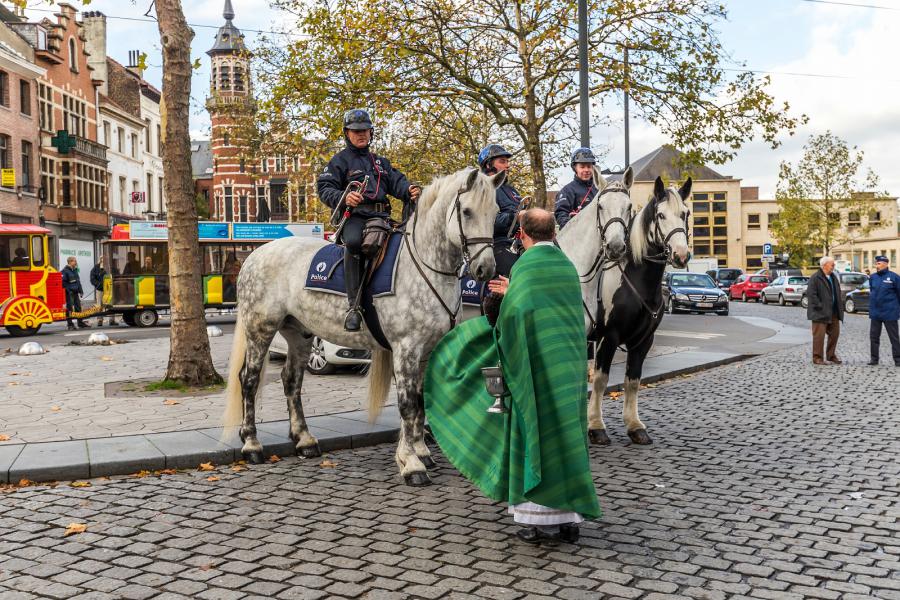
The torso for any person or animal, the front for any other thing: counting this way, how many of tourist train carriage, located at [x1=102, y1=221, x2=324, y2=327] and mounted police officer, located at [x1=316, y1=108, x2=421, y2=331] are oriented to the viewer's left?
1

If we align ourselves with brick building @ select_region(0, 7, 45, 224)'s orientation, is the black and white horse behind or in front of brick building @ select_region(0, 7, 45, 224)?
in front

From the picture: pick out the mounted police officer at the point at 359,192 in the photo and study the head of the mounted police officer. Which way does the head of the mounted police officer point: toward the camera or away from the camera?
toward the camera

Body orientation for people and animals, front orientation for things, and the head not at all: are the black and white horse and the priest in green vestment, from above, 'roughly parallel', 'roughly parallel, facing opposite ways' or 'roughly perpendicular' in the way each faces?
roughly parallel, facing opposite ways

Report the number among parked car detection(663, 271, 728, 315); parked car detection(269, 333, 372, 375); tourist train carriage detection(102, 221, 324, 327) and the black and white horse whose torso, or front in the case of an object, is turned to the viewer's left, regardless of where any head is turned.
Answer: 1

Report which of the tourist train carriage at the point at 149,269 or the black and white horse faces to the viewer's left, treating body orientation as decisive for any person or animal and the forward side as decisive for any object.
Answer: the tourist train carriage

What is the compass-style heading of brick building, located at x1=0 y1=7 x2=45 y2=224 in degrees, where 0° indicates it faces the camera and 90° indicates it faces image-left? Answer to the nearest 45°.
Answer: approximately 315°

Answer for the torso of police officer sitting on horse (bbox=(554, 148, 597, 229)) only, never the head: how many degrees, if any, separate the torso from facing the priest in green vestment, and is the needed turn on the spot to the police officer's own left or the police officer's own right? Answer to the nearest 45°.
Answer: approximately 45° to the police officer's own right

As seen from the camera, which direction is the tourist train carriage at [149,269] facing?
to the viewer's left

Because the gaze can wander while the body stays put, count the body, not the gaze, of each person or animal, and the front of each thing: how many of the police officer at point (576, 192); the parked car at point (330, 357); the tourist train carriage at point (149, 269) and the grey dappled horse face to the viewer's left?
1

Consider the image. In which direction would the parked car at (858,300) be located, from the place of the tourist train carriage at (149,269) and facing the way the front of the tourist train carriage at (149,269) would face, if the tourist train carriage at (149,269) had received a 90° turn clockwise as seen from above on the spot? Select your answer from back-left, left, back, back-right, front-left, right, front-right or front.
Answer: right

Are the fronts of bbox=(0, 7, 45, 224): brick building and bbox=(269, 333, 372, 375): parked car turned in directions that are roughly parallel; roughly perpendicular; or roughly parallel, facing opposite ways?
roughly parallel

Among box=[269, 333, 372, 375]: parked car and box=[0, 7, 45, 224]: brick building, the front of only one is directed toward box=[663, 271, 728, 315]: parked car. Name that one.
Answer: the brick building

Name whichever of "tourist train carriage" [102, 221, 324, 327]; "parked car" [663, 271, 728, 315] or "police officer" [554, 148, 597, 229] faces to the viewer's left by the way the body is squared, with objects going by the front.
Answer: the tourist train carriage
